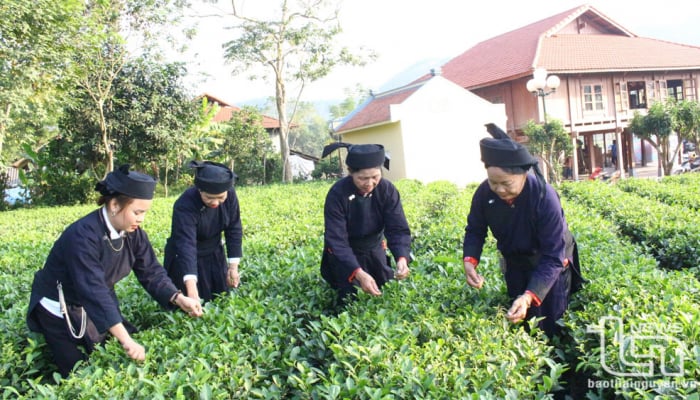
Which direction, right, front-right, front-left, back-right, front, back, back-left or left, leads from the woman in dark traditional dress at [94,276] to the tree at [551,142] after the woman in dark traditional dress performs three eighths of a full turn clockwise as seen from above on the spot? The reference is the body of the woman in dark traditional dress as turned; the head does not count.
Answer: back-right

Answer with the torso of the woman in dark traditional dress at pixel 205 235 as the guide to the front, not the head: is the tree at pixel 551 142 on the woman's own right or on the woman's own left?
on the woman's own left

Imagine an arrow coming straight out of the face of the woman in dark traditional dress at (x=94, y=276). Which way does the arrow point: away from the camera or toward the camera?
toward the camera

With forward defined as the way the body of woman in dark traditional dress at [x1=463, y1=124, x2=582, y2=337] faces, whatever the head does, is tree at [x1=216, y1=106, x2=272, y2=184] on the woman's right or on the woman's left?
on the woman's right

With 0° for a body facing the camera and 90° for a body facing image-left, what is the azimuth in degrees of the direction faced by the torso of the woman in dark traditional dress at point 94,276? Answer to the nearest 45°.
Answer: approximately 315°

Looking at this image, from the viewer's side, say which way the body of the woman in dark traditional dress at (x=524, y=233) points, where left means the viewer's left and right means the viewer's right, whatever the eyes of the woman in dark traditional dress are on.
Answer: facing the viewer and to the left of the viewer

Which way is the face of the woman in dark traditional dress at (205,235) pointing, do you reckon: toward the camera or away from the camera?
toward the camera

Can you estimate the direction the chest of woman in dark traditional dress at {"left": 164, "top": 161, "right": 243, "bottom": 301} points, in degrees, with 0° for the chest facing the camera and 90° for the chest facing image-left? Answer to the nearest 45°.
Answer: approximately 315°

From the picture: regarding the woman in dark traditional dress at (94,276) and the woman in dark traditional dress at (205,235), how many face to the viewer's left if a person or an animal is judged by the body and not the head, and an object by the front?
0

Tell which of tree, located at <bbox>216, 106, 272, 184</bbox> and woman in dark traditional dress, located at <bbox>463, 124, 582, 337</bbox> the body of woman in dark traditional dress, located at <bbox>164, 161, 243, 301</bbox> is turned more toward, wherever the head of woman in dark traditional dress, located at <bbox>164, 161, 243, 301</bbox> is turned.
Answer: the woman in dark traditional dress

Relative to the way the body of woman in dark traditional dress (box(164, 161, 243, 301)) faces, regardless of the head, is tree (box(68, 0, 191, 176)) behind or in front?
behind

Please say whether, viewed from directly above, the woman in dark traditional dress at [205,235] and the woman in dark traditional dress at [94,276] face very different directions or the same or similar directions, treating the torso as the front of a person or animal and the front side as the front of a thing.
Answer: same or similar directions

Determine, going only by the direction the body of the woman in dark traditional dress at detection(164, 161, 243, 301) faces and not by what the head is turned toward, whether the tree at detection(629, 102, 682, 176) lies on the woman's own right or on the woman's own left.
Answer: on the woman's own left

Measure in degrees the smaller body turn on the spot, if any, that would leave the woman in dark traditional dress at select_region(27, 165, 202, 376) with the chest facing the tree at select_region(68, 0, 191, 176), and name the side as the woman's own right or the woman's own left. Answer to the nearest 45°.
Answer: approximately 135° to the woman's own left
